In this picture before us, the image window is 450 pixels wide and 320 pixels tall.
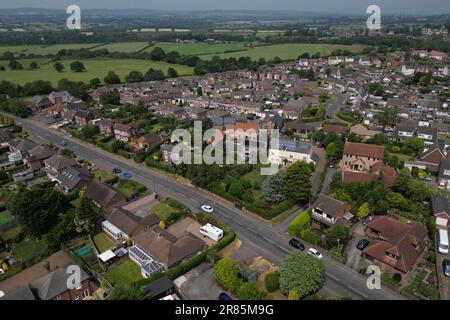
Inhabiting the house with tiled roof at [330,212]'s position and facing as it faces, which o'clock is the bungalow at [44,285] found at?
The bungalow is roughly at 12 o'clock from the house with tiled roof.

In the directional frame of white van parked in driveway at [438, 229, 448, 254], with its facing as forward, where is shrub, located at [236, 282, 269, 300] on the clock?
The shrub is roughly at 1 o'clock from the white van parked in driveway.

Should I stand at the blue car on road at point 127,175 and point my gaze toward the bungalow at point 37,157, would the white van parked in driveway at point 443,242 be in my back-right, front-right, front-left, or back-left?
back-left

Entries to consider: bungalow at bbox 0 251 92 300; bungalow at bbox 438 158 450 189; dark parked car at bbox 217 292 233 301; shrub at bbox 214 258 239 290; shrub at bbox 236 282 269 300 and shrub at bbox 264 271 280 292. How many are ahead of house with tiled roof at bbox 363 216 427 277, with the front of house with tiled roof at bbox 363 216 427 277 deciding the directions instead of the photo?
5

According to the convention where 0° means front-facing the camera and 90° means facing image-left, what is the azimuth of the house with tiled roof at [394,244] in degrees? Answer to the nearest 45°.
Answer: approximately 45°

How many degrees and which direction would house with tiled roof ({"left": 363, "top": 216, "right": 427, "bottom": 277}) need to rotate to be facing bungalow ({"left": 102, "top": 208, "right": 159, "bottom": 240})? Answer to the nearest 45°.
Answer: approximately 45° to its right
